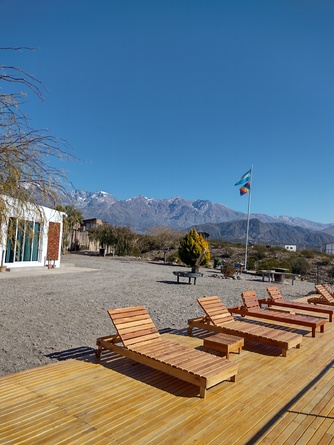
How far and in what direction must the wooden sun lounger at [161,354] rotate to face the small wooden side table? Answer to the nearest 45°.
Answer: approximately 90° to its left

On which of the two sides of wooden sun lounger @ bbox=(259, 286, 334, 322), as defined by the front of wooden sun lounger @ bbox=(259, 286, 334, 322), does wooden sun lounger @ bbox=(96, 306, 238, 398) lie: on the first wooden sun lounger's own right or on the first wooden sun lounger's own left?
on the first wooden sun lounger's own right

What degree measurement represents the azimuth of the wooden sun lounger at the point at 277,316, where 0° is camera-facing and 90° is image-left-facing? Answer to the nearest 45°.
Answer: approximately 315°

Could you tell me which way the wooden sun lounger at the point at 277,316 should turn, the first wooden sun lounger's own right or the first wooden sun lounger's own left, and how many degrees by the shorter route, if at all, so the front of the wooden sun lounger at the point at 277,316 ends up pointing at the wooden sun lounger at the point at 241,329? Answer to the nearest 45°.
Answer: approximately 45° to the first wooden sun lounger's own right

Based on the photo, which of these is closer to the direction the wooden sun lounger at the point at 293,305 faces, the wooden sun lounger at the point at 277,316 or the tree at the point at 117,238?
the wooden sun lounger

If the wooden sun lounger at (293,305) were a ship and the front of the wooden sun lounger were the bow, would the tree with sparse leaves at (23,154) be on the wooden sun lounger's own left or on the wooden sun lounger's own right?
on the wooden sun lounger's own right

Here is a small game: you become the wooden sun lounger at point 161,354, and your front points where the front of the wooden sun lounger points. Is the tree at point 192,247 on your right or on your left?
on your left

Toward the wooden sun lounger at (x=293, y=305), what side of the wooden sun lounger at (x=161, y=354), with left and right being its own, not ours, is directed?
left

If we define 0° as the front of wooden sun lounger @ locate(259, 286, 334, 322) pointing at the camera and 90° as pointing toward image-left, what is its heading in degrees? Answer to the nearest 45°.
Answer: approximately 315°

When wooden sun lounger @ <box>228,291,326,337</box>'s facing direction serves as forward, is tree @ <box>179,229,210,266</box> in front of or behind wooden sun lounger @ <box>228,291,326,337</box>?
behind
